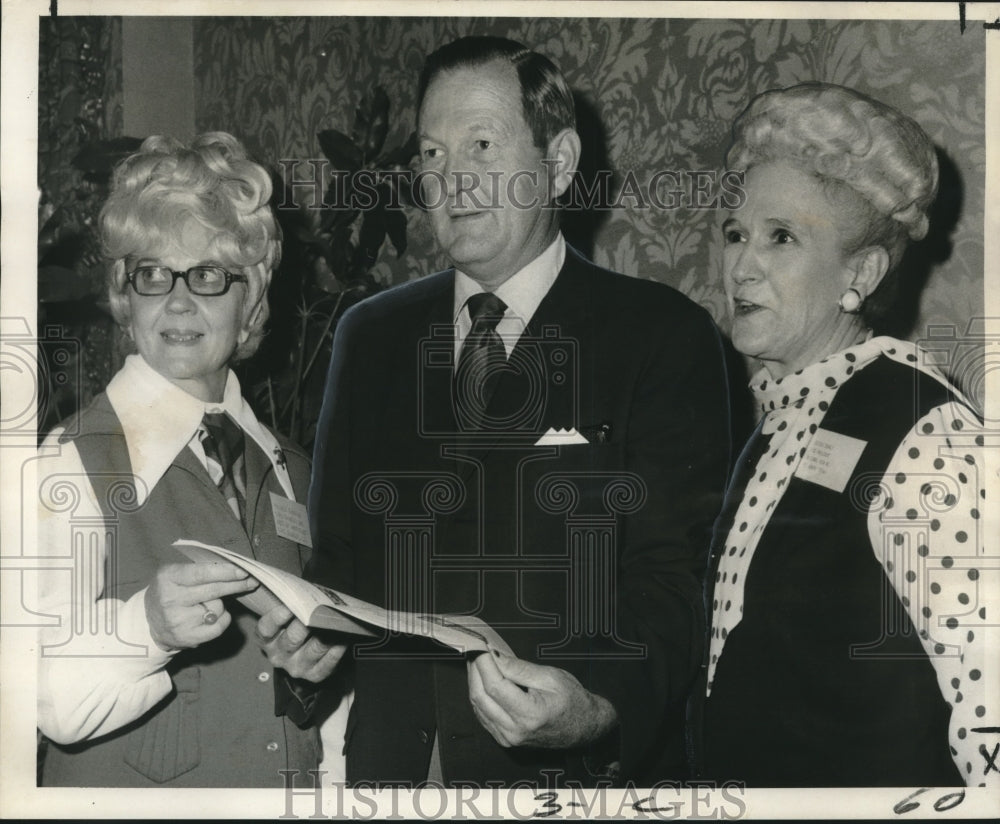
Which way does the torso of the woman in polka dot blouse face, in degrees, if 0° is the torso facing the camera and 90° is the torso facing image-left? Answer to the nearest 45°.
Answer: approximately 45°

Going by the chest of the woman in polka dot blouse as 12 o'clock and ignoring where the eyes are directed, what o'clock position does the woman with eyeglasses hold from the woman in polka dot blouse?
The woman with eyeglasses is roughly at 1 o'clock from the woman in polka dot blouse.

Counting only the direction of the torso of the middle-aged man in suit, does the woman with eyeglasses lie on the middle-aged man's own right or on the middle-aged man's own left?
on the middle-aged man's own right

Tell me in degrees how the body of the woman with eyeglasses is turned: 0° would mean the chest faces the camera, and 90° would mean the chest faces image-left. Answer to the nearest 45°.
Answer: approximately 315°

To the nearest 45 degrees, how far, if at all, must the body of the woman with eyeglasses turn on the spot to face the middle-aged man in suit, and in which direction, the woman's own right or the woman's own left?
approximately 45° to the woman's own left
